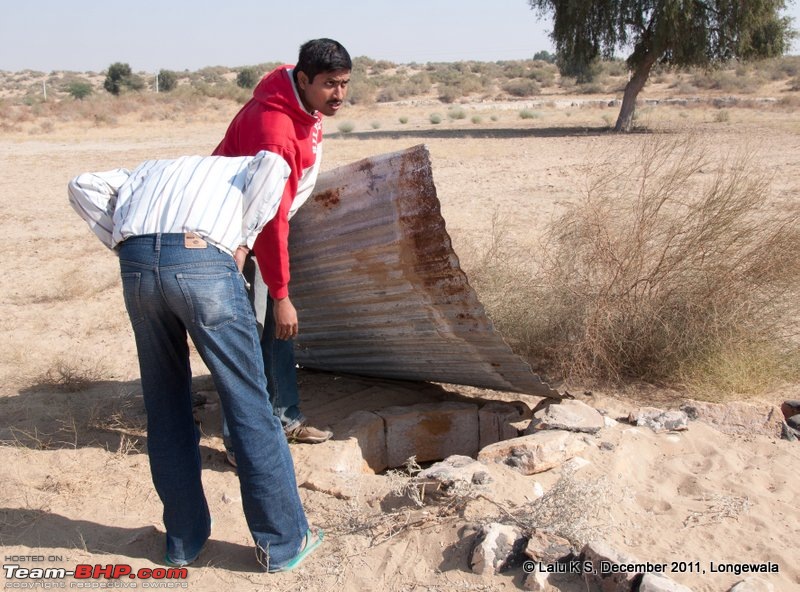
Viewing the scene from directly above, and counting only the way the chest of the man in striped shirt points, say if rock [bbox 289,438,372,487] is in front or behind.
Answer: in front

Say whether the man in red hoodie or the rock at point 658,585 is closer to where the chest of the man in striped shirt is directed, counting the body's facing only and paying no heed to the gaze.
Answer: the man in red hoodie

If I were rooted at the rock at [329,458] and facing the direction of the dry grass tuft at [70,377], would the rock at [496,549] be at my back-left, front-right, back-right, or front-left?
back-left

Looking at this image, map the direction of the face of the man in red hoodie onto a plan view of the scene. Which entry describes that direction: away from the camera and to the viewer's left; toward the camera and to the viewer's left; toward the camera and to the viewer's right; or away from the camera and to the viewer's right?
toward the camera and to the viewer's right

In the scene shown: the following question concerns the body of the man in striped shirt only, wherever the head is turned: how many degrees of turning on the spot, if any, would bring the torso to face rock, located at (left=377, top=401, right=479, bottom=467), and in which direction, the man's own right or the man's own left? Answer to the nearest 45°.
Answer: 0° — they already face it

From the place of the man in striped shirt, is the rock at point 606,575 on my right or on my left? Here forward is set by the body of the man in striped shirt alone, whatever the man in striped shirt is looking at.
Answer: on my right

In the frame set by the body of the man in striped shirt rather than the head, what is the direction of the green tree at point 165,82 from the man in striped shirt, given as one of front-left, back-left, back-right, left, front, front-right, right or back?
front-left

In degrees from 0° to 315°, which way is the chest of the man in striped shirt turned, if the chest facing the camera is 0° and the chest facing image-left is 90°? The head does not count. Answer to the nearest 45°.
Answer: approximately 225°

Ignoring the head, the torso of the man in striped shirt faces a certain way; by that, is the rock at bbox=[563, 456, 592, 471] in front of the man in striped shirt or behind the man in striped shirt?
in front

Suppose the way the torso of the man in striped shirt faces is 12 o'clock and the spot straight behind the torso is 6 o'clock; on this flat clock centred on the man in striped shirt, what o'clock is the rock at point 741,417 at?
The rock is roughly at 1 o'clock from the man in striped shirt.

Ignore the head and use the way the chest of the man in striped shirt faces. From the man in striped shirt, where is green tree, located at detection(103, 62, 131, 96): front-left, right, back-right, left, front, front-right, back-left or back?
front-left

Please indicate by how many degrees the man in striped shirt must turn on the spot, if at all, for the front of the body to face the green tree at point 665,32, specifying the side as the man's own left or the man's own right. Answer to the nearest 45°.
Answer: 0° — they already face it

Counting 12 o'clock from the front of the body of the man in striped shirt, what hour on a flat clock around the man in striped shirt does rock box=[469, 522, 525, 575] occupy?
The rock is roughly at 2 o'clock from the man in striped shirt.

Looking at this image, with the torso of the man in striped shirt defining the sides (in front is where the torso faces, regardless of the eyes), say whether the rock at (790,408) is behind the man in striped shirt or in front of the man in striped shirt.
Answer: in front

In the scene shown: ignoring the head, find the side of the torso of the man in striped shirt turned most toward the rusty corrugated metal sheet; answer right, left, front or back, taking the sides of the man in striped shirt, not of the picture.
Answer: front

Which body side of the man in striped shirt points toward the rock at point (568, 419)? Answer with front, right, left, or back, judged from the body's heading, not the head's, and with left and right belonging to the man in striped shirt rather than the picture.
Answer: front
